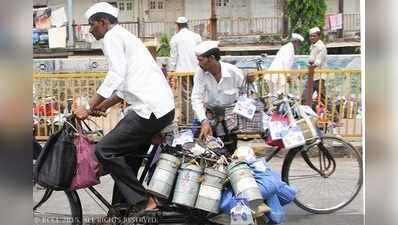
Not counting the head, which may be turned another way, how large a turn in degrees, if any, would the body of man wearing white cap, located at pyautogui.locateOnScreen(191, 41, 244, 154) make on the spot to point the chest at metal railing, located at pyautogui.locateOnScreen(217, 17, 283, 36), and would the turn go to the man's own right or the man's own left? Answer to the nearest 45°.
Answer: approximately 135° to the man's own right

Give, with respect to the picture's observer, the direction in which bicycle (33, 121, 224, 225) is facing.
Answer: facing to the left of the viewer

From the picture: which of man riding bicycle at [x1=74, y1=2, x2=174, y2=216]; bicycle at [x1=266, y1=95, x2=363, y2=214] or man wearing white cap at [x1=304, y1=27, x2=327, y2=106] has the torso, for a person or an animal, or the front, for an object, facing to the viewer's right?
the bicycle

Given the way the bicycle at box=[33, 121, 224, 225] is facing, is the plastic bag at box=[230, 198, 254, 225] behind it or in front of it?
behind

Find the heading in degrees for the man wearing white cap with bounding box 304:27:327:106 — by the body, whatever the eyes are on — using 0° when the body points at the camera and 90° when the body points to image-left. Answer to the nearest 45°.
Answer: approximately 45°

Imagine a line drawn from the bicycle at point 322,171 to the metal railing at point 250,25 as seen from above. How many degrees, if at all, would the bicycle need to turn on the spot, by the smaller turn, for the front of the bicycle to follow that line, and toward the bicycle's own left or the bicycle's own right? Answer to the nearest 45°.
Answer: approximately 90° to the bicycle's own left

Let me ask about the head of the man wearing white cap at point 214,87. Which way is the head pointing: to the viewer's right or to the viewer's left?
to the viewer's left

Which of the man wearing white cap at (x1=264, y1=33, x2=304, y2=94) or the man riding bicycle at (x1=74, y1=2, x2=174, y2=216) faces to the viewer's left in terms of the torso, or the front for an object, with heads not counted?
the man riding bicycle

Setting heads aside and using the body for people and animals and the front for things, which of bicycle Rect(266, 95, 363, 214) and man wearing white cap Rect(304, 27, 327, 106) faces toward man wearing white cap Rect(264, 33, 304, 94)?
man wearing white cap Rect(304, 27, 327, 106)

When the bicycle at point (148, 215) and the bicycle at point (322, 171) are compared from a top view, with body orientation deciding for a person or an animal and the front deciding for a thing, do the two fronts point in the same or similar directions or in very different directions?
very different directions
